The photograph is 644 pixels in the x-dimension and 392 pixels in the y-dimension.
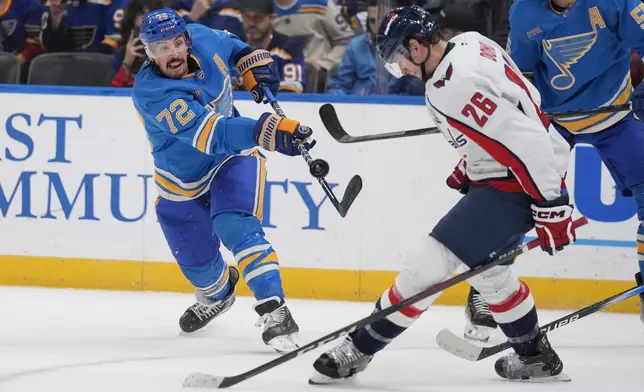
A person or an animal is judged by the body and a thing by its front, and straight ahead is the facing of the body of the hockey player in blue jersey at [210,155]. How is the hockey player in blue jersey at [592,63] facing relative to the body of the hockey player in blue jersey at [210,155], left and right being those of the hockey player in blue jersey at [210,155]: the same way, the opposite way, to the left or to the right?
to the right

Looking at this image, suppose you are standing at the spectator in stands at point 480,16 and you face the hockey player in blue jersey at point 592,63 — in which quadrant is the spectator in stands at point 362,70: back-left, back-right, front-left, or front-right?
front-right

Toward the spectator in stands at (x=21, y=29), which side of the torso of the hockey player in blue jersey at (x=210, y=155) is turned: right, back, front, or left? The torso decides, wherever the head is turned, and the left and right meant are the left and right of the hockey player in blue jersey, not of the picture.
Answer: back

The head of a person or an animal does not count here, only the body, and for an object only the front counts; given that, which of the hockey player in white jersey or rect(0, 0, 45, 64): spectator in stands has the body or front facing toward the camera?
the spectator in stands

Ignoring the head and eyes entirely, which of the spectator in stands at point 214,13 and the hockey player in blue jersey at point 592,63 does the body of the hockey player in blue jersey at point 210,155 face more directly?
the hockey player in blue jersey

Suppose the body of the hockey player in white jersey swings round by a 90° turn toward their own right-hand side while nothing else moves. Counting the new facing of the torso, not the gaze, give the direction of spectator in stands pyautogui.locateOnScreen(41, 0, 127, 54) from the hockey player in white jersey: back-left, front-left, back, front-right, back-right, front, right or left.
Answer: front-left

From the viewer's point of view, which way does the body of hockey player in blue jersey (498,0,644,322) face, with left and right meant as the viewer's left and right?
facing the viewer and to the left of the viewer

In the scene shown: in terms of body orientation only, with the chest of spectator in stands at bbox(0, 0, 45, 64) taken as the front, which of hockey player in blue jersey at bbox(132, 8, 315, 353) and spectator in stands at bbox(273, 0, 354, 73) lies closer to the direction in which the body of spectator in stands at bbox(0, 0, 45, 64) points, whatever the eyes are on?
the hockey player in blue jersey

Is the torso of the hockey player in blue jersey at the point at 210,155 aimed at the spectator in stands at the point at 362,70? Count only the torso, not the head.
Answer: no

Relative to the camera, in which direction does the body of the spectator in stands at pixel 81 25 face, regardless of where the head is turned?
toward the camera

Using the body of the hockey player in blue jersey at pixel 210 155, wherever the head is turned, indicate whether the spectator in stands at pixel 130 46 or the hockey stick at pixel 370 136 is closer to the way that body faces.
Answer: the hockey stick

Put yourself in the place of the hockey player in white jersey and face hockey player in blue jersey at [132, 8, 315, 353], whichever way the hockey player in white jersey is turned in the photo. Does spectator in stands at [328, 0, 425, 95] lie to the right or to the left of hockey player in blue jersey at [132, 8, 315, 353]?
right

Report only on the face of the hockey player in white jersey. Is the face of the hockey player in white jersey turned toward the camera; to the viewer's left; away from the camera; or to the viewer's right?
to the viewer's left

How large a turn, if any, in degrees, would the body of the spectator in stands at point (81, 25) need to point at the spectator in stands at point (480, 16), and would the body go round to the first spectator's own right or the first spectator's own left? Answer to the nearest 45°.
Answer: approximately 45° to the first spectator's own left

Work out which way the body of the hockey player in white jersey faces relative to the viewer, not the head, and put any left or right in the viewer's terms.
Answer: facing to the left of the viewer

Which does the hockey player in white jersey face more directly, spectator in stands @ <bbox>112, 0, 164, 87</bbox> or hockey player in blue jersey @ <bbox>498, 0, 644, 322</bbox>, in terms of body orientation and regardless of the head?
the spectator in stands

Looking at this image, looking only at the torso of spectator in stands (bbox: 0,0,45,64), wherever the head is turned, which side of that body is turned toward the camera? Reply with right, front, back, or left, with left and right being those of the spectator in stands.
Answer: front

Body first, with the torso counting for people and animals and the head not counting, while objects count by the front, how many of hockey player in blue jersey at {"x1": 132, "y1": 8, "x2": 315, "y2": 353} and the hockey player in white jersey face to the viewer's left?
1

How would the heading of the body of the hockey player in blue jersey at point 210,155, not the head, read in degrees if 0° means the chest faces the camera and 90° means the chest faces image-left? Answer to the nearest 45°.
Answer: approximately 315°
